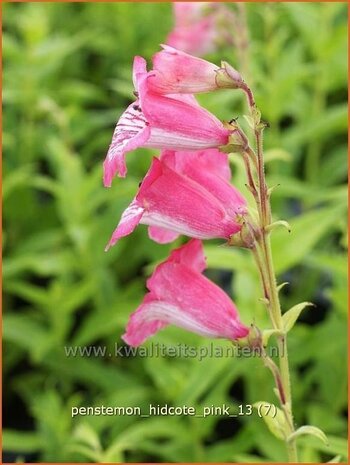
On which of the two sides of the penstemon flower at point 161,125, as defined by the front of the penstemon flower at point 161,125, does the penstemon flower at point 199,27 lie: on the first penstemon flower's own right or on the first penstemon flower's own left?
on the first penstemon flower's own right

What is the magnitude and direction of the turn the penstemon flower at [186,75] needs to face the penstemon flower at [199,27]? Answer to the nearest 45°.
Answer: approximately 90° to its right

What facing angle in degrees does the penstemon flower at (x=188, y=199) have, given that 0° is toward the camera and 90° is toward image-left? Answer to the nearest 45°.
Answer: approximately 90°

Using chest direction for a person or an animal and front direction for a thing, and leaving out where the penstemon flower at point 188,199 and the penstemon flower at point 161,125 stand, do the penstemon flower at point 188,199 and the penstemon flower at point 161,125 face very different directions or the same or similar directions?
same or similar directions

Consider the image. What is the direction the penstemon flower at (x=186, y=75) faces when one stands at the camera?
facing to the left of the viewer

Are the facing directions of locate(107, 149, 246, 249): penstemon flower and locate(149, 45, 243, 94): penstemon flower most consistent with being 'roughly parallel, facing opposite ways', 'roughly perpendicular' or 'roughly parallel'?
roughly parallel

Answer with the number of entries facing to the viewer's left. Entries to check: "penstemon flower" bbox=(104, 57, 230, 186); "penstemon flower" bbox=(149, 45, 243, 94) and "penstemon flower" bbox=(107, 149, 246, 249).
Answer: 3

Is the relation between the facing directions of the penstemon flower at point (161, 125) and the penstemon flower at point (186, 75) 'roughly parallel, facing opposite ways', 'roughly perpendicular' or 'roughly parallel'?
roughly parallel

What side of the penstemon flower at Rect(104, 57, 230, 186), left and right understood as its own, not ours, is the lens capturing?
left

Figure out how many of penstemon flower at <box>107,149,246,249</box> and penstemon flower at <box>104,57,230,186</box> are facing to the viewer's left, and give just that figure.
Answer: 2
